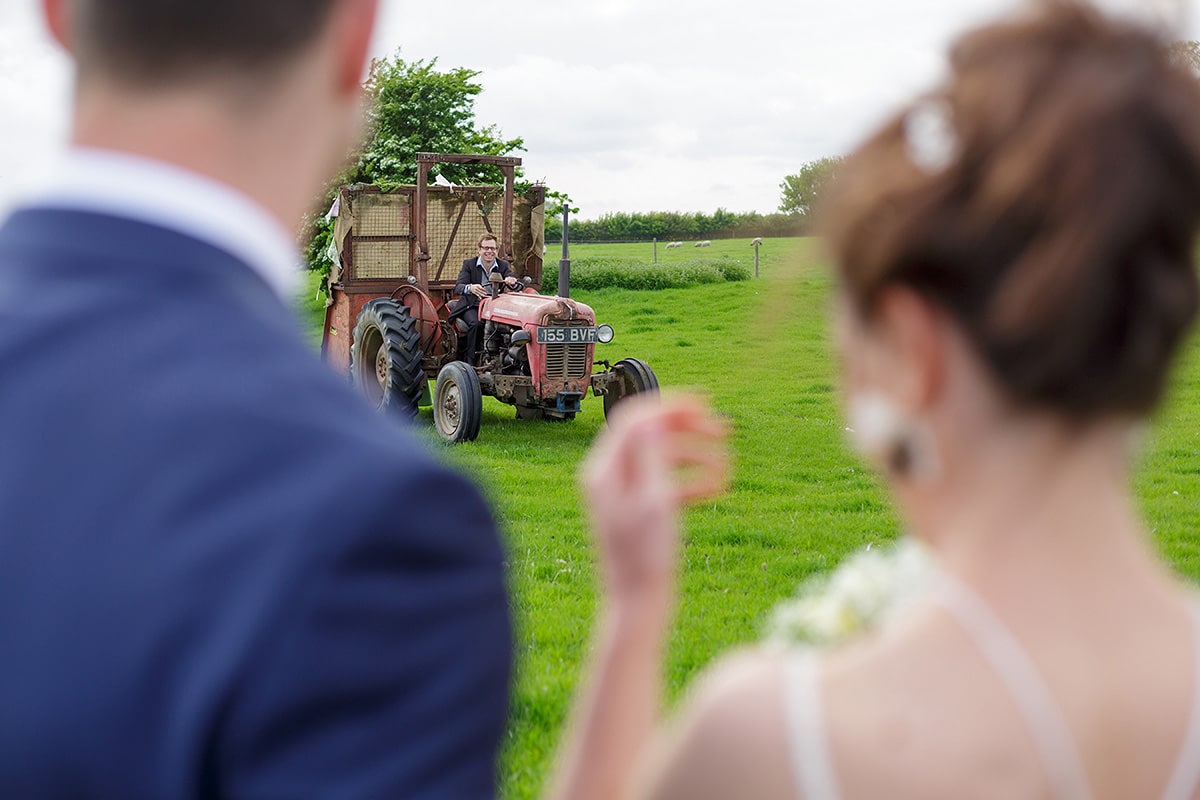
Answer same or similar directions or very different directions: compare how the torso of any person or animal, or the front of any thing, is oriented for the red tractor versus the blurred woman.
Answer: very different directions

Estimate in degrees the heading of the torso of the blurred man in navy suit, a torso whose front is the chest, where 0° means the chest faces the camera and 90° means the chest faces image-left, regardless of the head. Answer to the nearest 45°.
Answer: approximately 225°

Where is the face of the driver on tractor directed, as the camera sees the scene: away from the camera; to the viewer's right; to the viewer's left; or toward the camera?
toward the camera

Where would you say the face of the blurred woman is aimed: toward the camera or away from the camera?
away from the camera

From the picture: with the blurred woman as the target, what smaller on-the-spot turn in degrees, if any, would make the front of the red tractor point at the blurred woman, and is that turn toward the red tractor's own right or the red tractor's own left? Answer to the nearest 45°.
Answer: approximately 45° to the red tractor's own right

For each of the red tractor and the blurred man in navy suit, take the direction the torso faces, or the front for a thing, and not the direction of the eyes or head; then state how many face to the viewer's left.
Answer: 0

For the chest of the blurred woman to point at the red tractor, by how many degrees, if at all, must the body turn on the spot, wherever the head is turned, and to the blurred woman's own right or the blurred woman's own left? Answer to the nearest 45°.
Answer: approximately 45° to the blurred woman's own right

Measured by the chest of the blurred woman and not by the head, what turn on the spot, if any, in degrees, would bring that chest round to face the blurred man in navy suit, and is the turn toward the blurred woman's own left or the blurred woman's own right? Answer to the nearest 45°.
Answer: approximately 90° to the blurred woman's own left

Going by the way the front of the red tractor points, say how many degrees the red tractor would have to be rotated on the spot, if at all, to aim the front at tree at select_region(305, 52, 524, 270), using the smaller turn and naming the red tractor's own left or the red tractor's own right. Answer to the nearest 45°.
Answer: approximately 135° to the red tractor's own left

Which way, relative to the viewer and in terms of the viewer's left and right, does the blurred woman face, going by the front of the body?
facing away from the viewer and to the left of the viewer

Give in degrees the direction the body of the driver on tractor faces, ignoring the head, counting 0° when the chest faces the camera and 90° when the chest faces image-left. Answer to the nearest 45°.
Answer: approximately 315°

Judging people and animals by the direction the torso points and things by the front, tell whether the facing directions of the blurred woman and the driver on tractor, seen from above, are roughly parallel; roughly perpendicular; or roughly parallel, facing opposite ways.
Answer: roughly parallel, facing opposite ways

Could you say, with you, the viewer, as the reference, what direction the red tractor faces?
facing the viewer and to the right of the viewer
